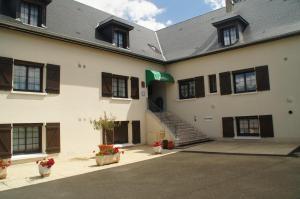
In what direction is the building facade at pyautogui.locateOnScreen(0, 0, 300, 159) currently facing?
toward the camera

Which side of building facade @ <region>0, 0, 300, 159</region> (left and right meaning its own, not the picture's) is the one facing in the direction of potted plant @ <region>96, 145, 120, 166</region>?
front
